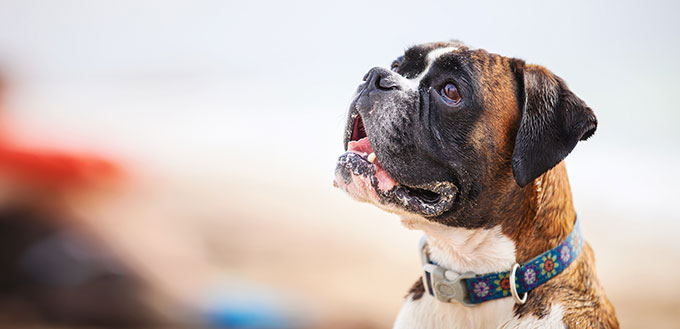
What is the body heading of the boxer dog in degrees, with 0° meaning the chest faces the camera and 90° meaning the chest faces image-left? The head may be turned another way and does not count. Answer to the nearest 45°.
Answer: approximately 45°
